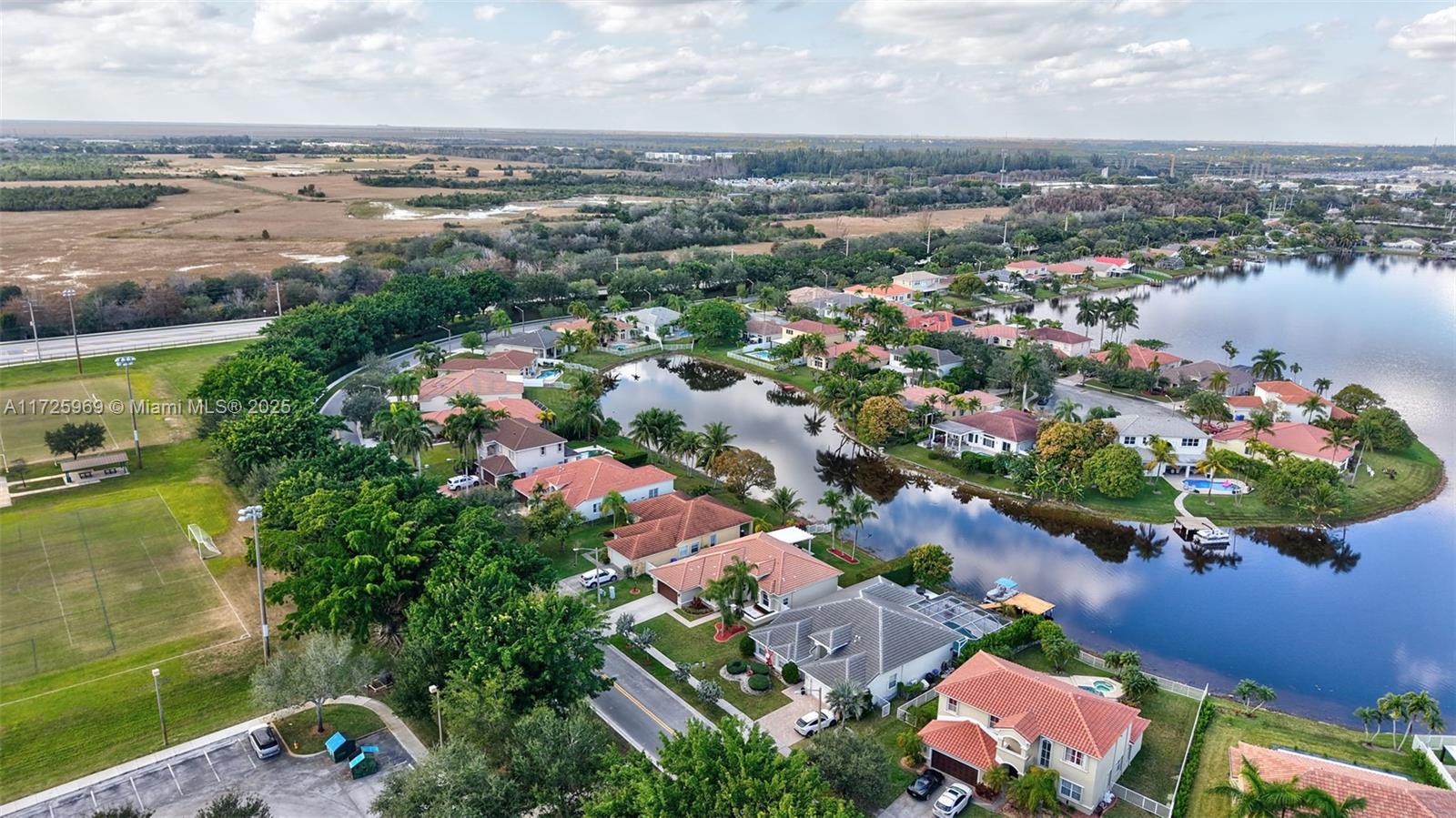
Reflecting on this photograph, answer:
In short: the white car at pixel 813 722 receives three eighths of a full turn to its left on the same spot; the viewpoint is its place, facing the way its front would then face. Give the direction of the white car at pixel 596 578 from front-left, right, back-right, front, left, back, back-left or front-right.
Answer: front-right

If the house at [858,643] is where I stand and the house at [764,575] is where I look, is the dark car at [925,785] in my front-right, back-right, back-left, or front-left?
back-left

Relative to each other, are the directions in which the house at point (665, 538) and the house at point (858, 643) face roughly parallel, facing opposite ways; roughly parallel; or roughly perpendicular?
roughly parallel

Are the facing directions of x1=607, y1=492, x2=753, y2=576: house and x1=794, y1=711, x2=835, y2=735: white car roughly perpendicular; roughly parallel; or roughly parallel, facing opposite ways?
roughly parallel, facing opposite ways

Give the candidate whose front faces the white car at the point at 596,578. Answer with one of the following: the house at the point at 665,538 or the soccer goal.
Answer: the house

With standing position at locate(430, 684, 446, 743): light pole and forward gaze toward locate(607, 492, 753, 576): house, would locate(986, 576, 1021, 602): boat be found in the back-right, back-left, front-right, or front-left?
front-right

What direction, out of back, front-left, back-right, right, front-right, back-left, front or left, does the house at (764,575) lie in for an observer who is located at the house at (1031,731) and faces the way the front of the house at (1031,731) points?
right

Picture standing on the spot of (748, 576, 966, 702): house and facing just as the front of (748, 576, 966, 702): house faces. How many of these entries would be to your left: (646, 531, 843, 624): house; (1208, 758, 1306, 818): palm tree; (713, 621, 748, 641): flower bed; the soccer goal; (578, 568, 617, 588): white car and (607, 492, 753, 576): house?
1

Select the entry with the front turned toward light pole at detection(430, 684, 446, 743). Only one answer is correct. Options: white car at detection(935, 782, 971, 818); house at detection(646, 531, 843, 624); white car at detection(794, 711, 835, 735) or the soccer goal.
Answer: the house

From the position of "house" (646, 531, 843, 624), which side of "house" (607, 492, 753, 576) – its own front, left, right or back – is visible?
left

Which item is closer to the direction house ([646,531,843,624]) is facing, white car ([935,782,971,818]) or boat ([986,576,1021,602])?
the white car

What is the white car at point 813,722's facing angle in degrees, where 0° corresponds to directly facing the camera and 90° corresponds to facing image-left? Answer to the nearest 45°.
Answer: approximately 225°

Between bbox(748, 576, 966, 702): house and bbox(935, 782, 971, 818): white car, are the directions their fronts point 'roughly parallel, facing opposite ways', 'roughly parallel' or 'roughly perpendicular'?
roughly parallel, facing opposite ways

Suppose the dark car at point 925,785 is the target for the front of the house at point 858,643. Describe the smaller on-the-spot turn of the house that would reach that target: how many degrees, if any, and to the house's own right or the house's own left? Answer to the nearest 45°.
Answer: approximately 45° to the house's own left

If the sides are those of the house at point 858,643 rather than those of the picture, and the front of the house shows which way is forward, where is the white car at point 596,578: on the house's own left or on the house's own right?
on the house's own right

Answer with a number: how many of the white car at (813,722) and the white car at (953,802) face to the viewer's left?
0

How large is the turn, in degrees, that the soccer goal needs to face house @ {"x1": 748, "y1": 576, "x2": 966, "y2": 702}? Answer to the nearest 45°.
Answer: approximately 135° to its left

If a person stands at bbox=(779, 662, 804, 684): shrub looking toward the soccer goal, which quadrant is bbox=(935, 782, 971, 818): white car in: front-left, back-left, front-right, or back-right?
back-left

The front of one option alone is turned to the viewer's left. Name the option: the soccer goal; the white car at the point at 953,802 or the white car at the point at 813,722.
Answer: the soccer goal

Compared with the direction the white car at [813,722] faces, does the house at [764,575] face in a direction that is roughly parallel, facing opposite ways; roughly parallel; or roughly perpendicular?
roughly parallel, facing opposite ways

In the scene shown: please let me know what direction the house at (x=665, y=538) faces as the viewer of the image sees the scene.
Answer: facing the viewer and to the left of the viewer

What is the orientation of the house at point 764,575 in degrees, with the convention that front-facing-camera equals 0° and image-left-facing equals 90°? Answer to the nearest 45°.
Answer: approximately 45°

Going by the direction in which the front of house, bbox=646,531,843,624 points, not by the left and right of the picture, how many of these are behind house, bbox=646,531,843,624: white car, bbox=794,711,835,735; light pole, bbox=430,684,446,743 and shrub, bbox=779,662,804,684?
0
